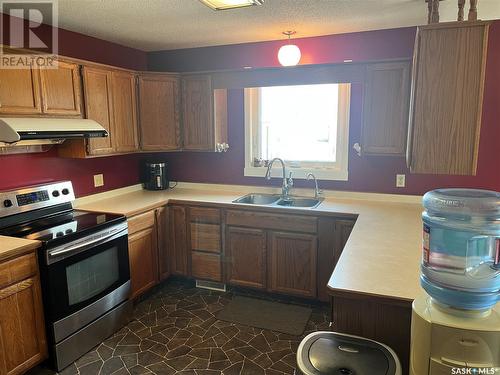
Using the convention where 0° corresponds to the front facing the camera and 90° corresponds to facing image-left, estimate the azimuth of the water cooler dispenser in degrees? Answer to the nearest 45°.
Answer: approximately 0°

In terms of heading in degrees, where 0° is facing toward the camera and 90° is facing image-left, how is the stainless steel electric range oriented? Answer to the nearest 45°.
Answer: approximately 315°

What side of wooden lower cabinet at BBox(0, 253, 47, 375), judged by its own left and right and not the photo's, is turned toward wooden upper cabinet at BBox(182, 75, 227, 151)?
left

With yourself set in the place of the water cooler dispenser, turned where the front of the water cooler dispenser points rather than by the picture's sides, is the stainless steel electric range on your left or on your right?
on your right

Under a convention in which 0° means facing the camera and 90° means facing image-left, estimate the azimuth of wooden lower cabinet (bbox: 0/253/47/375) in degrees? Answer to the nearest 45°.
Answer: approximately 315°

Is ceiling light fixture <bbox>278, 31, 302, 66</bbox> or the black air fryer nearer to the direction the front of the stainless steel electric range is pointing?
the ceiling light fixture

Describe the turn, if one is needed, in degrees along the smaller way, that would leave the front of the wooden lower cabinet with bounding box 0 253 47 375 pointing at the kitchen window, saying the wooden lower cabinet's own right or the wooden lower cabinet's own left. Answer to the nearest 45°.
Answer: approximately 45° to the wooden lower cabinet's own left

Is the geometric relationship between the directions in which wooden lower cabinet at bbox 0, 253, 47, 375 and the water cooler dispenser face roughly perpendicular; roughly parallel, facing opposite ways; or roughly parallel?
roughly perpendicular

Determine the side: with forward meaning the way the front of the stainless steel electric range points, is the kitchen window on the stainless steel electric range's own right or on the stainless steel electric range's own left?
on the stainless steel electric range's own left
